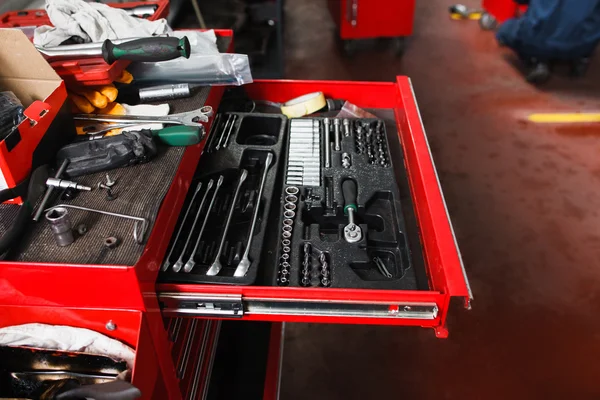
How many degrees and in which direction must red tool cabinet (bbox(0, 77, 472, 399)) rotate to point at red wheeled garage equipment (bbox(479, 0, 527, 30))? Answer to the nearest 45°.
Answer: approximately 45° to its left

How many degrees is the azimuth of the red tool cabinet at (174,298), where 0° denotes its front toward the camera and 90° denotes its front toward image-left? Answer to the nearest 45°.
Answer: approximately 270°

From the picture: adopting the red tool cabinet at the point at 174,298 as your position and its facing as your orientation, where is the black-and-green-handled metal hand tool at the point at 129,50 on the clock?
The black-and-green-handled metal hand tool is roughly at 9 o'clock from the red tool cabinet.

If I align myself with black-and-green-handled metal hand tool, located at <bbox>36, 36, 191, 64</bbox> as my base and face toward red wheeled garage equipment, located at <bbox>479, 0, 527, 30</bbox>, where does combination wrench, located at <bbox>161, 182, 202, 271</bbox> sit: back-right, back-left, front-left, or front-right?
back-right

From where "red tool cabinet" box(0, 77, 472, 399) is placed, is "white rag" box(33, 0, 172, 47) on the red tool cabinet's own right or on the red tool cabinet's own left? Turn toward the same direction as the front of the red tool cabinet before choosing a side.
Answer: on the red tool cabinet's own left
